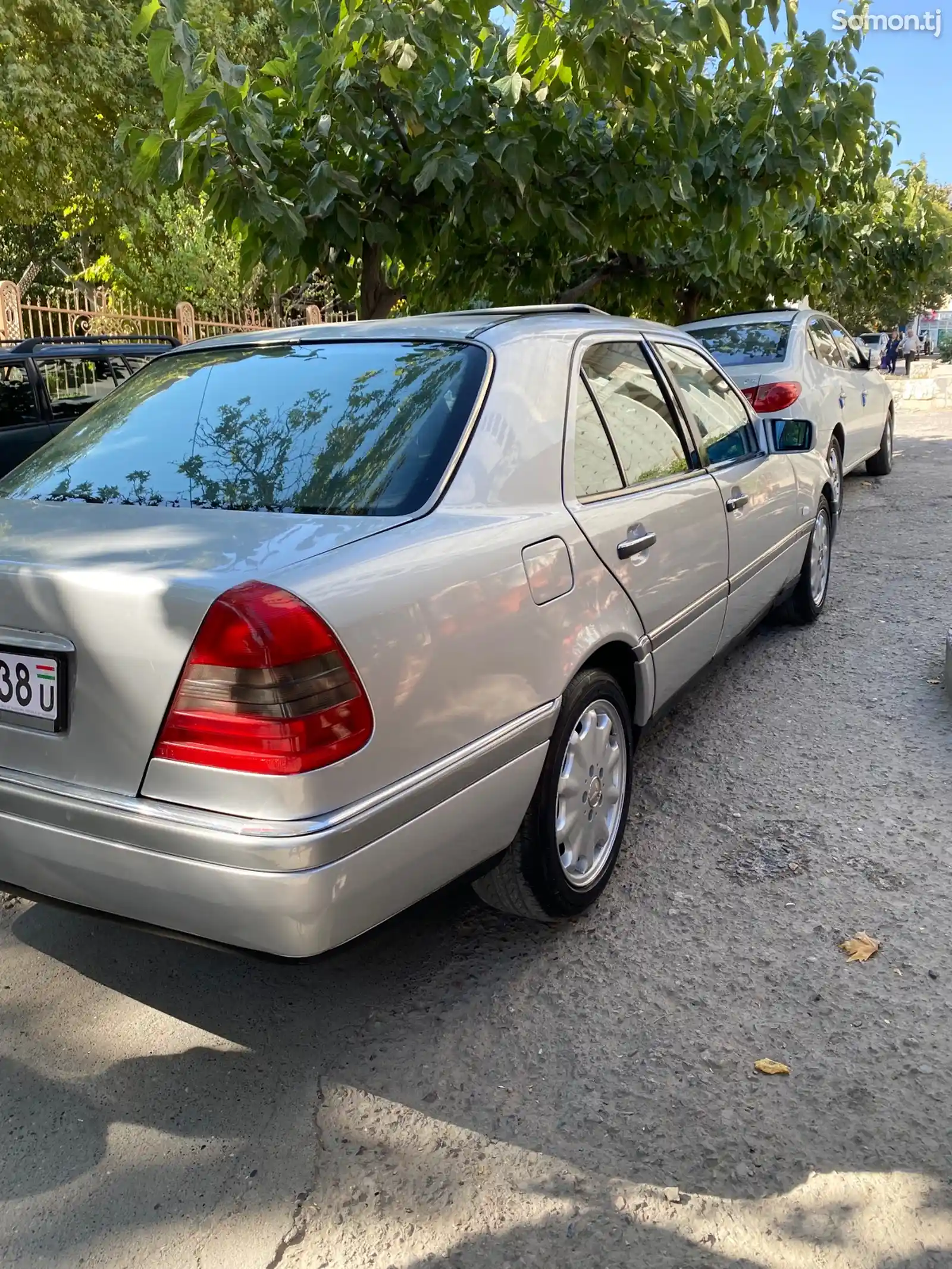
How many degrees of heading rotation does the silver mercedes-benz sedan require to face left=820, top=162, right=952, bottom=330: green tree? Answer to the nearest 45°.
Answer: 0° — it already faces it

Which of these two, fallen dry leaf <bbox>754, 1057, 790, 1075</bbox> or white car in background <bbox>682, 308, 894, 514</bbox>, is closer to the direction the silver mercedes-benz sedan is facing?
the white car in background

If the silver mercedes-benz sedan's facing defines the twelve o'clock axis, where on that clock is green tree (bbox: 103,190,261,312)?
The green tree is roughly at 10 o'clock from the silver mercedes-benz sedan.

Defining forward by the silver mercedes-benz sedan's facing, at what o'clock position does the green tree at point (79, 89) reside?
The green tree is roughly at 10 o'clock from the silver mercedes-benz sedan.

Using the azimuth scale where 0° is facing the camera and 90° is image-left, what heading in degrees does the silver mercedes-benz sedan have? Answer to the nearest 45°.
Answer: approximately 225°

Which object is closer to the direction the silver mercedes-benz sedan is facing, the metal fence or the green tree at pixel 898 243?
the green tree

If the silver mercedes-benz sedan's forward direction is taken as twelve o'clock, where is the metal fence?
The metal fence is roughly at 10 o'clock from the silver mercedes-benz sedan.

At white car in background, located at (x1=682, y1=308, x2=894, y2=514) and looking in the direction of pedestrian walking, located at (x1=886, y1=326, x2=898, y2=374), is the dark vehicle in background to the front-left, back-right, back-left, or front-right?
back-left
